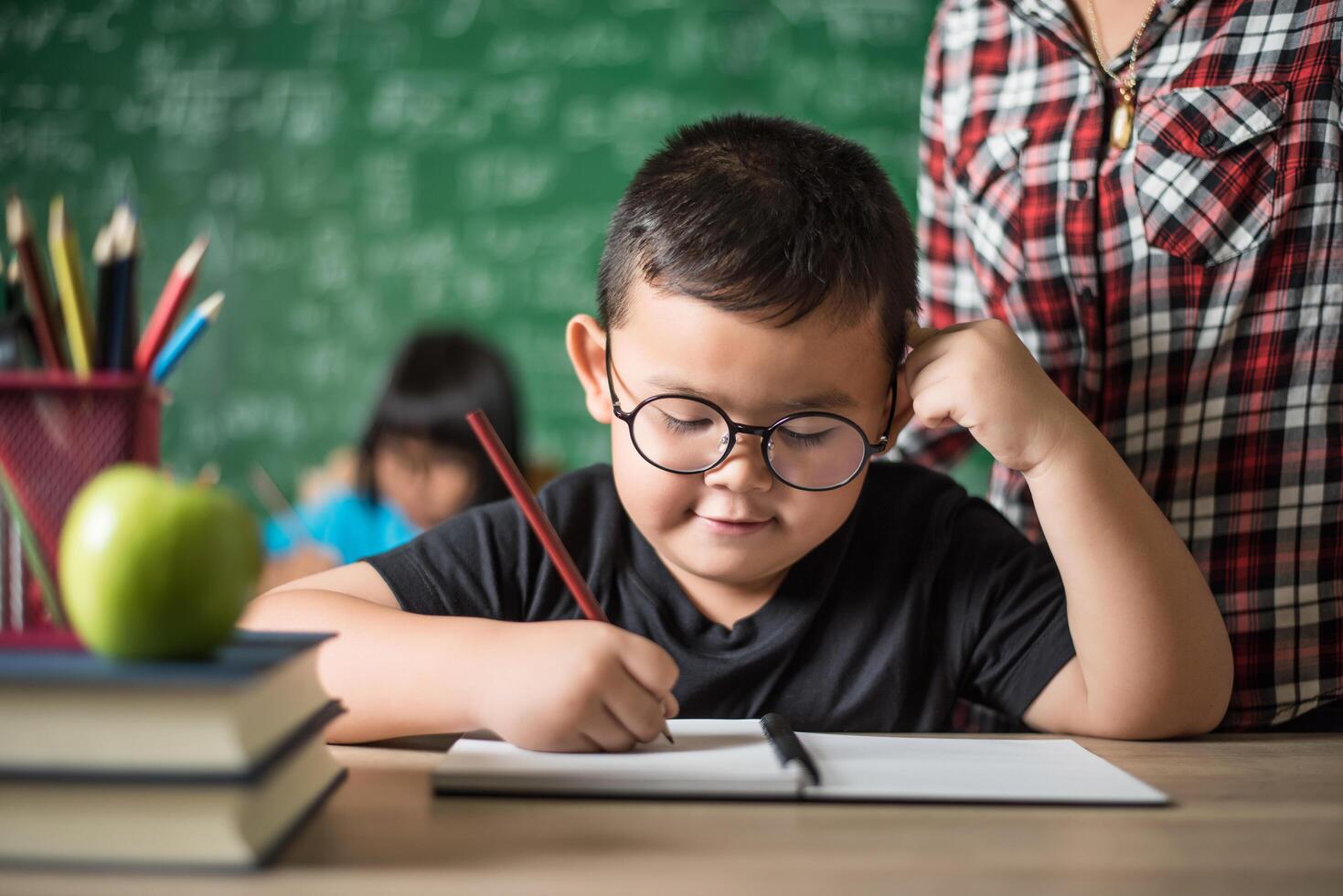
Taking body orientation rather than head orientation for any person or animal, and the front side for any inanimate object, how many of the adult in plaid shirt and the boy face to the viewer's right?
0

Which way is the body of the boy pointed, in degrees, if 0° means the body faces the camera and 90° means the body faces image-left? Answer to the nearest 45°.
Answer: approximately 0°

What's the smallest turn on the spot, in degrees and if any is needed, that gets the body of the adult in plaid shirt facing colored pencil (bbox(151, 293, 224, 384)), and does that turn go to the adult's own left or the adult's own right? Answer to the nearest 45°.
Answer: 0° — they already face it

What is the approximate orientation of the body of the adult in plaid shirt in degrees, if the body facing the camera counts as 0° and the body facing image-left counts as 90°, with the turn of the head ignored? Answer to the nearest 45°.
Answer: approximately 45°

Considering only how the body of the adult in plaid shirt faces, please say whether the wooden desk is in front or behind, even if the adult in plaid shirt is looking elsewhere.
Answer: in front
